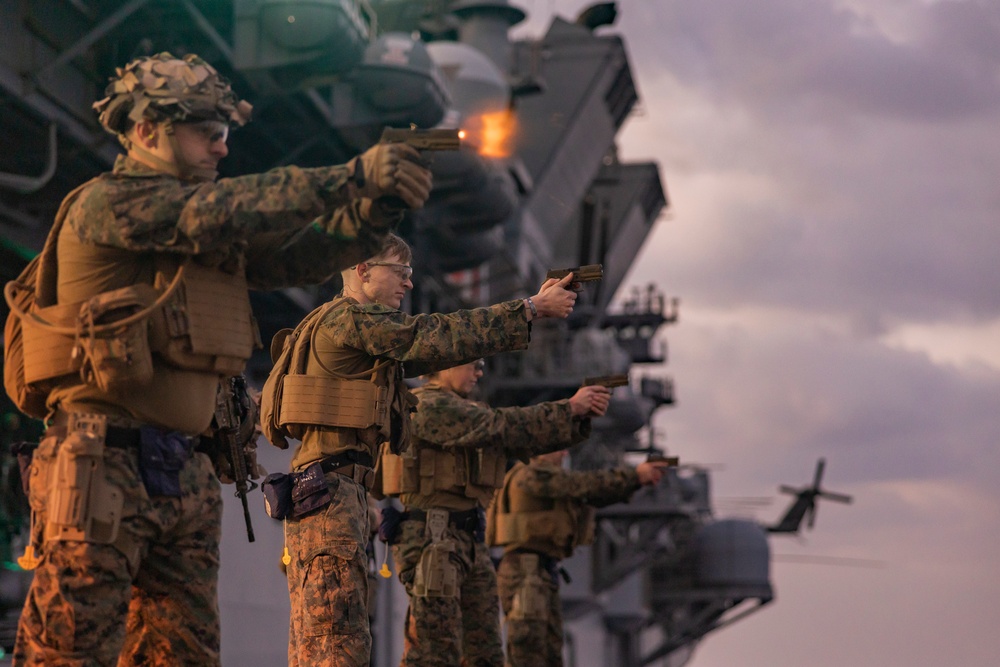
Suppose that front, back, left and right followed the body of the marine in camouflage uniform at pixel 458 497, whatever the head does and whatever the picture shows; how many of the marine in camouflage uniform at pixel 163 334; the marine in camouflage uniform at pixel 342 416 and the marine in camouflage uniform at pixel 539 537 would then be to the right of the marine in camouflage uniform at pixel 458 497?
2

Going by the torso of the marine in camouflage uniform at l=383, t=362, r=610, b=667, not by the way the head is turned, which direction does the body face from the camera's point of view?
to the viewer's right

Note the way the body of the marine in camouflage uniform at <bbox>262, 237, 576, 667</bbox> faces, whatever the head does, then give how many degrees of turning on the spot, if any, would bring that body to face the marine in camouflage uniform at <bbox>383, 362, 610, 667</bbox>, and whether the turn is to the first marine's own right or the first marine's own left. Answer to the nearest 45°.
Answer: approximately 90° to the first marine's own left

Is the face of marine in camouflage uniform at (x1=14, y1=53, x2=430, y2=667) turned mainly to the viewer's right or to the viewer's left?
to the viewer's right

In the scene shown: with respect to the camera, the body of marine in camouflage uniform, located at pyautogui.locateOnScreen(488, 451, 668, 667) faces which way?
to the viewer's right

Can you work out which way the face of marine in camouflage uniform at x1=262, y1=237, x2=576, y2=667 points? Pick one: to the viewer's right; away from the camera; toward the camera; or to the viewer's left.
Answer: to the viewer's right

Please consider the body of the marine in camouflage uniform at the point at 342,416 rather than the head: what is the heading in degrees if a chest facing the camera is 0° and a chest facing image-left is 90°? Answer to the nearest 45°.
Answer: approximately 270°

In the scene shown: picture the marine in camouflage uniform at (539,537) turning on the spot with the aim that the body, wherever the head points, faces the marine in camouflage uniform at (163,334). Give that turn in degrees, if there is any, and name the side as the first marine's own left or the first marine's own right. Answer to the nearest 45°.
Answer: approximately 90° to the first marine's own right

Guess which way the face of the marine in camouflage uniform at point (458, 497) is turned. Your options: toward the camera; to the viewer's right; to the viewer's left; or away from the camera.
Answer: to the viewer's right

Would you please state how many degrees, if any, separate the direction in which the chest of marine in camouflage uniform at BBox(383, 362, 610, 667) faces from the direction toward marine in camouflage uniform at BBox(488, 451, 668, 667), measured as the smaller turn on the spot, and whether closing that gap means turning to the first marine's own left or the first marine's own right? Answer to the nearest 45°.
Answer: approximately 90° to the first marine's own left
